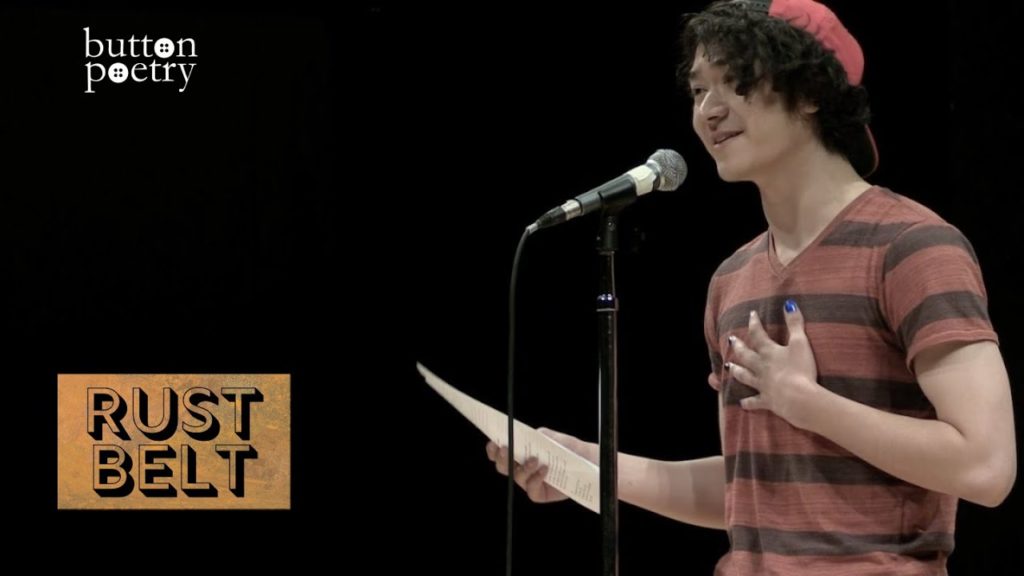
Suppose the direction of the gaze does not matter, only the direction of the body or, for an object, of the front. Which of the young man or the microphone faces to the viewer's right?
the microphone

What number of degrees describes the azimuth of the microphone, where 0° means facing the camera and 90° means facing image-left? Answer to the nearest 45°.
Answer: approximately 270°

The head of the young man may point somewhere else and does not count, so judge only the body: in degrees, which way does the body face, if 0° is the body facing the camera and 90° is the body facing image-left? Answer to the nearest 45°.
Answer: approximately 45°

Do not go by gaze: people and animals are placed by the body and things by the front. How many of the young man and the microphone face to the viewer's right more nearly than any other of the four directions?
1
